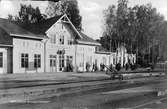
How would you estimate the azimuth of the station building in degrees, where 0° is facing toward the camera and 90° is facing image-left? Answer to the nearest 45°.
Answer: approximately 315°
